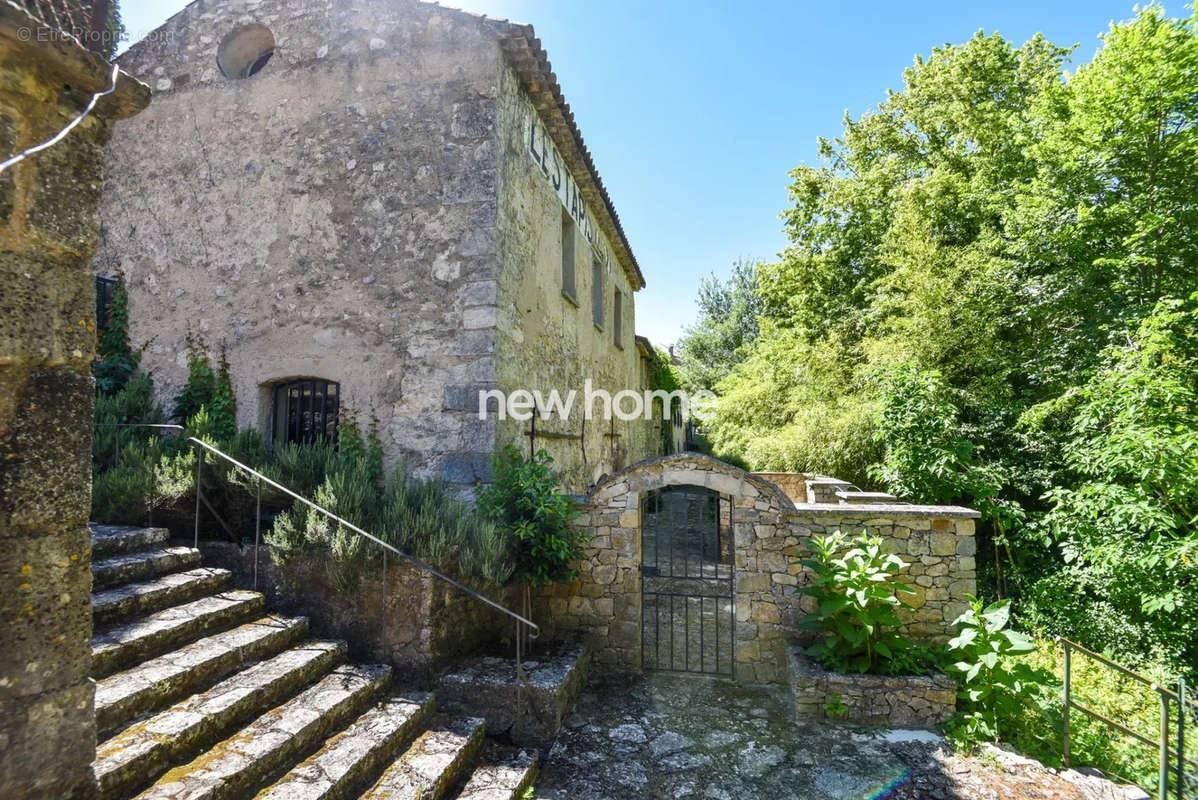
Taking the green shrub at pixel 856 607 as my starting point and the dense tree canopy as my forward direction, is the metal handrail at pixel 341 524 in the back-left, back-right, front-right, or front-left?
back-left

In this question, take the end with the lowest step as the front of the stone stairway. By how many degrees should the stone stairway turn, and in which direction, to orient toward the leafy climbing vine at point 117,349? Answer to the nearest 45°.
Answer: approximately 135° to its left

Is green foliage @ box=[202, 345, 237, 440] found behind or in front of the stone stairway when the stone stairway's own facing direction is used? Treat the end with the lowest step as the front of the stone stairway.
behind

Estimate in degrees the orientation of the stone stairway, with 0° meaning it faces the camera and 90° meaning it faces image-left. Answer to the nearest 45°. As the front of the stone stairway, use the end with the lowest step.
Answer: approximately 315°

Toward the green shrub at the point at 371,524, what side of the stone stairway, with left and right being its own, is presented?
left

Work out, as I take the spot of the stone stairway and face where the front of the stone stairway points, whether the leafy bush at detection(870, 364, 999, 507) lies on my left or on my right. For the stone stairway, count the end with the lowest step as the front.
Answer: on my left

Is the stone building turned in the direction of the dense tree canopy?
yes

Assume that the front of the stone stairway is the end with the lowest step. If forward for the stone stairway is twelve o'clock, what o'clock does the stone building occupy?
The stone building is roughly at 8 o'clock from the stone stairway.

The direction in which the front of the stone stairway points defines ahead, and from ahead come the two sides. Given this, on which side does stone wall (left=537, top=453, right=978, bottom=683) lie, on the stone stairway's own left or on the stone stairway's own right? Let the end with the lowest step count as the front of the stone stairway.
on the stone stairway's own left
